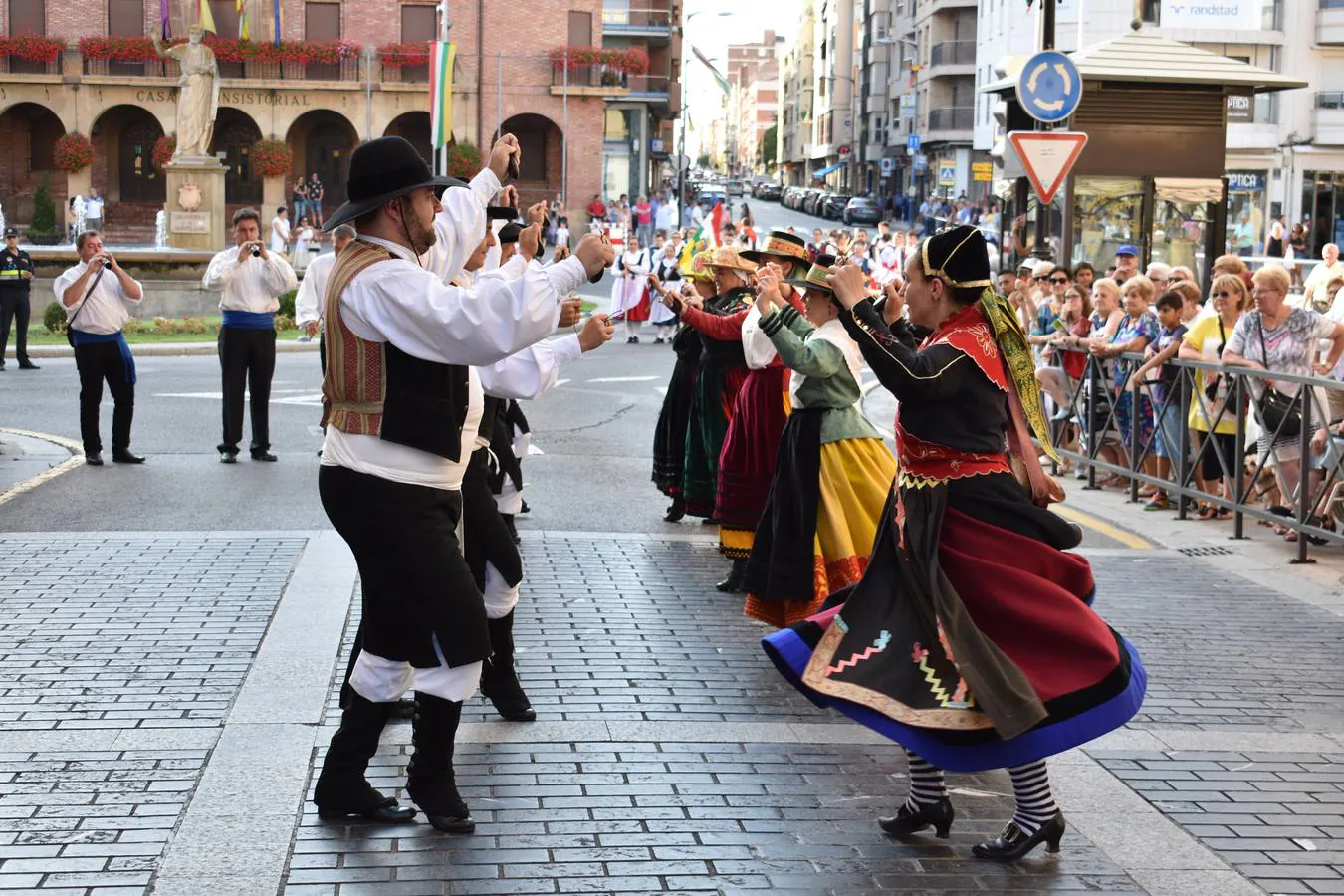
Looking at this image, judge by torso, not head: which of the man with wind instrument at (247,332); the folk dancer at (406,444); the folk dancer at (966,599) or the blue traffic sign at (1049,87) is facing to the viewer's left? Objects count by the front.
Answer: the folk dancer at (966,599)

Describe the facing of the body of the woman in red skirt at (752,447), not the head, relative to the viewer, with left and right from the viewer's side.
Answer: facing to the left of the viewer

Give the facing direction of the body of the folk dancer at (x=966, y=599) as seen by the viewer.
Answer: to the viewer's left

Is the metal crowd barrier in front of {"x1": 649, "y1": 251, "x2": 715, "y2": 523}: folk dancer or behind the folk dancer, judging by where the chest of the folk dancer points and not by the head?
behind

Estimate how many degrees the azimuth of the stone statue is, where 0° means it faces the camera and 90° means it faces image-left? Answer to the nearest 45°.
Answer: approximately 0°

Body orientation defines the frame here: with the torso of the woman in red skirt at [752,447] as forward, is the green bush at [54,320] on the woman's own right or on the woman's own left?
on the woman's own right

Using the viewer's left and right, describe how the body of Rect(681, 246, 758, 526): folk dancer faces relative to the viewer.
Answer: facing to the left of the viewer

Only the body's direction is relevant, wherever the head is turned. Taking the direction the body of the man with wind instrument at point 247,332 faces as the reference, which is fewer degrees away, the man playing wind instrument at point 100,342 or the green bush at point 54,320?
the man playing wind instrument

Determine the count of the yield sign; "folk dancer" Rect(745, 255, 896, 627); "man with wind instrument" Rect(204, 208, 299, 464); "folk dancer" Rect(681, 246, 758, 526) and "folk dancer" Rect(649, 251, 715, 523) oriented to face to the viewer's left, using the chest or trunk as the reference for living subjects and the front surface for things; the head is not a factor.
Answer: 3

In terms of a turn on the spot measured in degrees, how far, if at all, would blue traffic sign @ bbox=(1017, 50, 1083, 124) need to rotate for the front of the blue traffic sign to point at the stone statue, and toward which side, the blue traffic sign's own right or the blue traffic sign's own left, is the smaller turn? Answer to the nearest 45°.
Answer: approximately 135° to the blue traffic sign's own right
